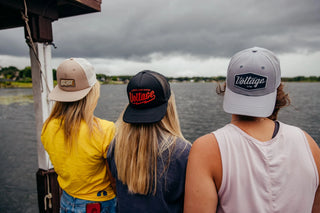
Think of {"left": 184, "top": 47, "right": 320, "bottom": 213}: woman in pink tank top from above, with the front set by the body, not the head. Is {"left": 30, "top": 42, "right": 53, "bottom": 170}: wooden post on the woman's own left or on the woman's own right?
on the woman's own left

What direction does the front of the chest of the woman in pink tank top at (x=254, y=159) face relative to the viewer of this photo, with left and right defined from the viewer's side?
facing away from the viewer

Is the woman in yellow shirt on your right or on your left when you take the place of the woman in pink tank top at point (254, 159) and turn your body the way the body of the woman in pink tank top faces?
on your left

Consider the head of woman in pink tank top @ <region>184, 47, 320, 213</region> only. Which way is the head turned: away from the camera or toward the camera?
away from the camera
